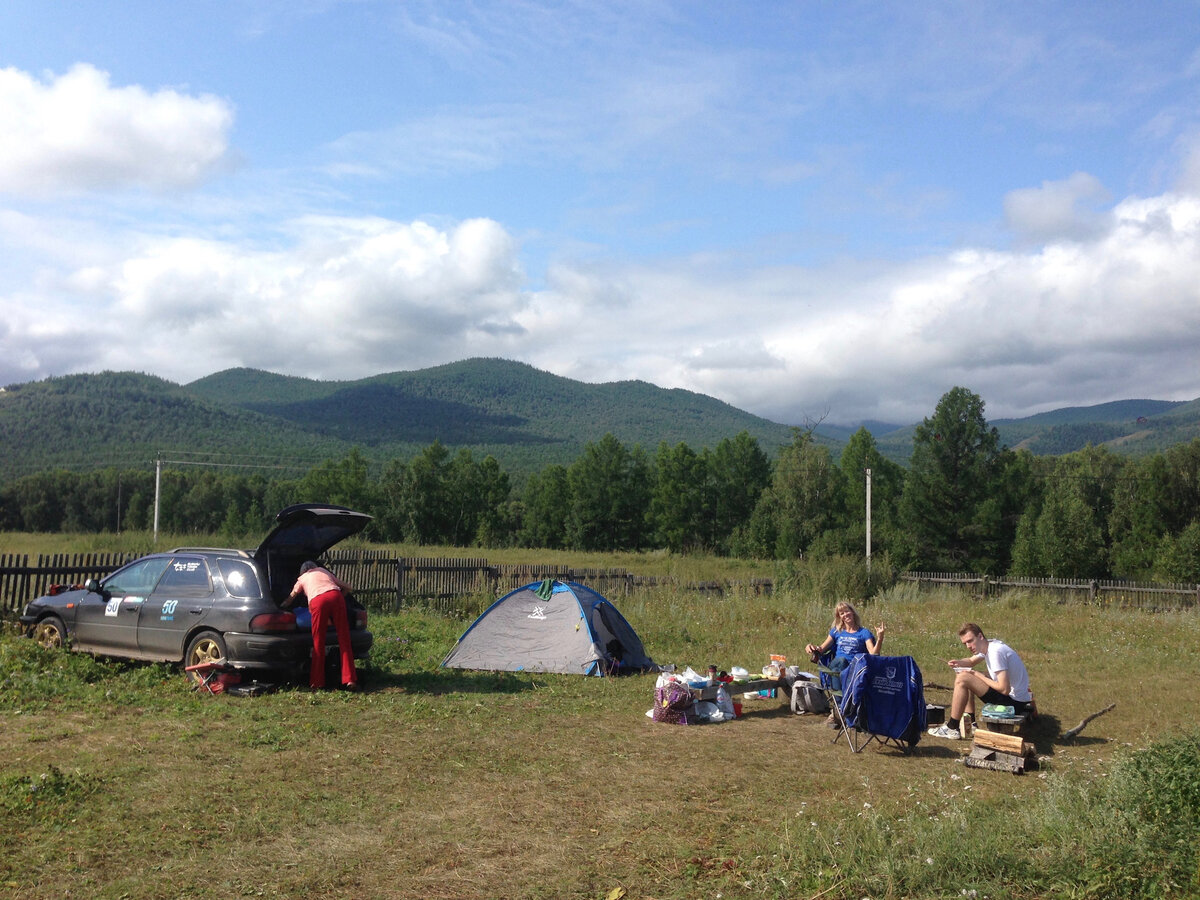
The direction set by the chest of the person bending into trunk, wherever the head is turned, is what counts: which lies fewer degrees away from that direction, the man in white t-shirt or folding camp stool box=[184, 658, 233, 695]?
the folding camp stool

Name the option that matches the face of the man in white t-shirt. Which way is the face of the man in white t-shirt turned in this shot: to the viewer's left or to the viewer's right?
to the viewer's left

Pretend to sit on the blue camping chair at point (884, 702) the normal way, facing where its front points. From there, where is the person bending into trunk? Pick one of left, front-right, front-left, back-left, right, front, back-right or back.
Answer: left

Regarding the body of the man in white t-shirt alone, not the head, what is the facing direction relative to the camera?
to the viewer's left

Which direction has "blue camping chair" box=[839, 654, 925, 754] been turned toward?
away from the camera

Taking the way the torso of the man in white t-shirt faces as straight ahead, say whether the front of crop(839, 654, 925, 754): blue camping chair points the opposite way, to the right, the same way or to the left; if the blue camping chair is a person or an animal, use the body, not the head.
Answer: to the right

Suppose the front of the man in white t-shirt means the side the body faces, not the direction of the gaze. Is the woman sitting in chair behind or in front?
in front

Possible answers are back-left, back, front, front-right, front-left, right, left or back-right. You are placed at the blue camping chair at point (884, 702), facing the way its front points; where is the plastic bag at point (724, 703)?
front-left

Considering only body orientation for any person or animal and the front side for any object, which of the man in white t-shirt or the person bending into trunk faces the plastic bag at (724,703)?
the man in white t-shirt

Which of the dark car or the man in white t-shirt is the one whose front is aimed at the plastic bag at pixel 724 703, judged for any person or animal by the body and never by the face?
the man in white t-shirt

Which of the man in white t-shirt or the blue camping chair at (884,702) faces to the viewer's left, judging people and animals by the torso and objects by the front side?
the man in white t-shirt

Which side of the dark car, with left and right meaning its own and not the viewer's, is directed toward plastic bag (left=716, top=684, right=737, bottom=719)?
back

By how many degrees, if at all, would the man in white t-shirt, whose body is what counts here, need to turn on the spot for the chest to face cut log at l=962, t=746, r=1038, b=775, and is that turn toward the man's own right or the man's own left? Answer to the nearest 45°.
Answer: approximately 90° to the man's own left

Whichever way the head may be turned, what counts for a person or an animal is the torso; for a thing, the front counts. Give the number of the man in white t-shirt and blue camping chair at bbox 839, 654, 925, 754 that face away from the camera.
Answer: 1

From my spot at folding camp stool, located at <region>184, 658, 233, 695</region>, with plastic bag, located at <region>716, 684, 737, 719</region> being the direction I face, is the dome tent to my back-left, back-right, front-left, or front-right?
front-left

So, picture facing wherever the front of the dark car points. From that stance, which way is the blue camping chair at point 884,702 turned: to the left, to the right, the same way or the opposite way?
to the right

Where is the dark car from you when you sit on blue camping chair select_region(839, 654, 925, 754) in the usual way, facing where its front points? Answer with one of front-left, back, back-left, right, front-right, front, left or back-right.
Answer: left

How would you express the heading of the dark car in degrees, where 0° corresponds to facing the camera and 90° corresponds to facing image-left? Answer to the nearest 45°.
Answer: approximately 135°
